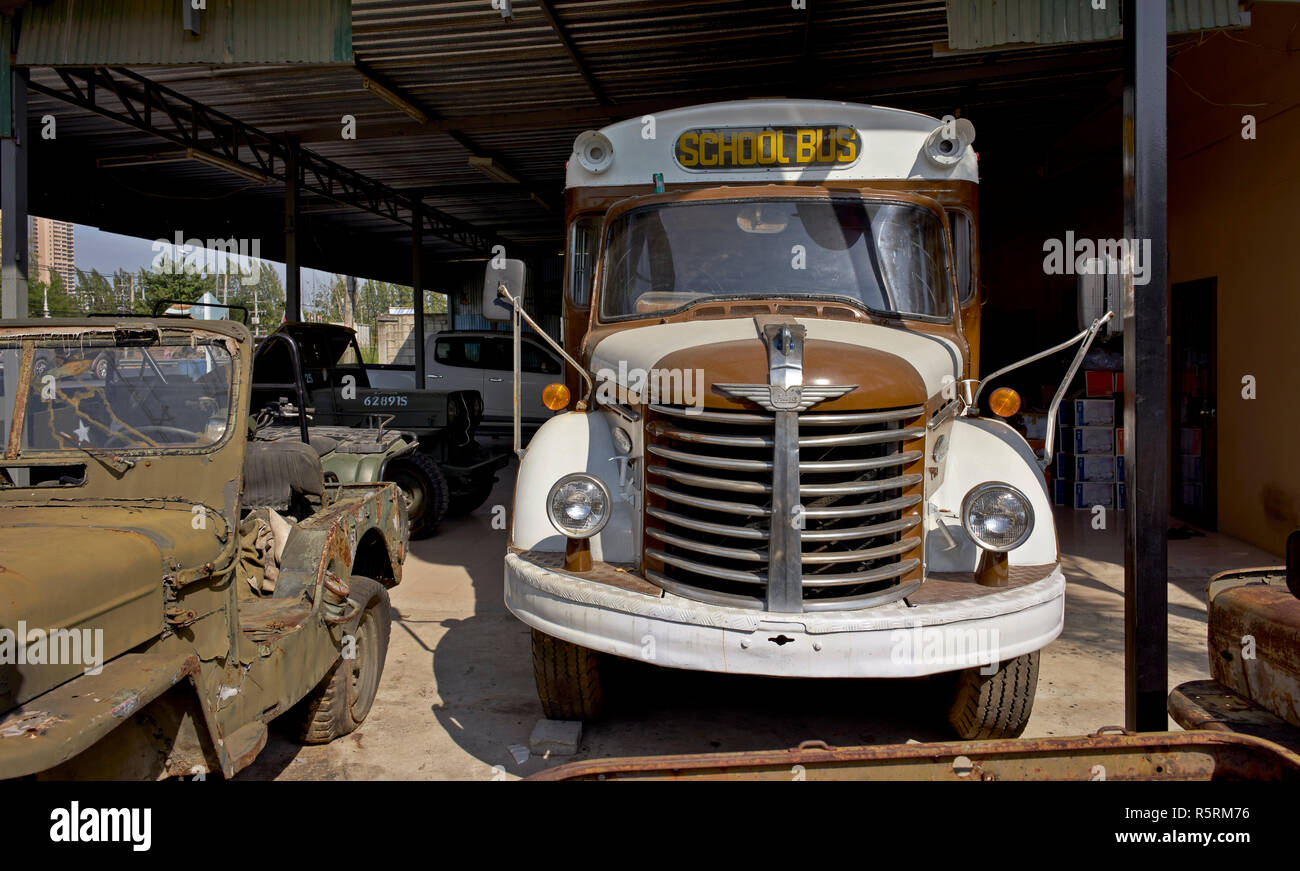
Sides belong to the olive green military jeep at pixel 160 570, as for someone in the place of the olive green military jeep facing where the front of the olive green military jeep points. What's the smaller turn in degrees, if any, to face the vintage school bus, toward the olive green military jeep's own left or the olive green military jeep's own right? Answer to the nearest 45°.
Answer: approximately 135° to the olive green military jeep's own left

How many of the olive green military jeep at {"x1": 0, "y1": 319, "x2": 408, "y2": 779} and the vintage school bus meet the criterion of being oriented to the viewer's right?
0

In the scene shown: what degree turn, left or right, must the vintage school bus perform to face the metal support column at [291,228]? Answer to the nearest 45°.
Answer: approximately 135° to its right

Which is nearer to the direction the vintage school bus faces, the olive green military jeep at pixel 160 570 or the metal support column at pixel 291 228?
the olive green military jeep

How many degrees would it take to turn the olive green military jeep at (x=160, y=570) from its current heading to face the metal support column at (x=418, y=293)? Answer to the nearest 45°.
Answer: approximately 135° to its right

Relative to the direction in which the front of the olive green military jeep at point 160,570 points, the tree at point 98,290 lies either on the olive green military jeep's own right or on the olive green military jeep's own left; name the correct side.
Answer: on the olive green military jeep's own right

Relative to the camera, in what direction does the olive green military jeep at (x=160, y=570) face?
facing the viewer and to the left of the viewer

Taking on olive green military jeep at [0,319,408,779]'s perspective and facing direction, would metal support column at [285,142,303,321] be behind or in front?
behind

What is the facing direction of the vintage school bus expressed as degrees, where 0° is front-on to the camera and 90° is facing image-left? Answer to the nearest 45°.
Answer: approximately 0°

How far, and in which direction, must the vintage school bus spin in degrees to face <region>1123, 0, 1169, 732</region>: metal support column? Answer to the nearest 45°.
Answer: approximately 45° to its left
